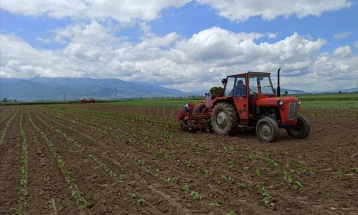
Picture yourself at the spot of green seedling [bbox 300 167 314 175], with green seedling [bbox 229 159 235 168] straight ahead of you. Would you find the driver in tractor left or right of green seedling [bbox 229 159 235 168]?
right

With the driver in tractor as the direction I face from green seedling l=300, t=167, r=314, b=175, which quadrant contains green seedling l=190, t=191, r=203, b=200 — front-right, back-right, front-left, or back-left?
back-left

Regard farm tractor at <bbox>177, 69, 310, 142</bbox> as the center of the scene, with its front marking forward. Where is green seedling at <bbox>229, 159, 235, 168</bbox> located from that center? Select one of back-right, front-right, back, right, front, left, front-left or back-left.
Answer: front-right

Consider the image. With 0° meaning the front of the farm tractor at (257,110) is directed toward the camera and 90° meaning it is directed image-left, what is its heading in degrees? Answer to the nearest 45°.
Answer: approximately 315°

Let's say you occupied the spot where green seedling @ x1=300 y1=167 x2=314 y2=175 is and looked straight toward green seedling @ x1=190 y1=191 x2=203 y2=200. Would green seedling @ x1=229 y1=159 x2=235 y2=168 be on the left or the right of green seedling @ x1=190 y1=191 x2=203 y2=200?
right

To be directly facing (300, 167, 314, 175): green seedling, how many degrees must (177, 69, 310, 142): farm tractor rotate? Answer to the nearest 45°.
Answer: approximately 45° to its right

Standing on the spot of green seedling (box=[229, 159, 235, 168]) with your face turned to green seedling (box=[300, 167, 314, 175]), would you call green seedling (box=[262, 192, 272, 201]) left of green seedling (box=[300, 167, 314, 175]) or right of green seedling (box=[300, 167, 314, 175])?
right

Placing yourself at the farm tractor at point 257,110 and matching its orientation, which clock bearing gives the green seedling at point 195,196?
The green seedling is roughly at 2 o'clock from the farm tractor.

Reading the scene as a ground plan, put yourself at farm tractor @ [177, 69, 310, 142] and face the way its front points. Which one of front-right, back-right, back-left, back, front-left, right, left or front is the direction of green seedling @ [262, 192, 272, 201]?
front-right
